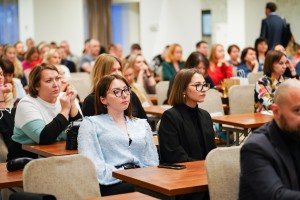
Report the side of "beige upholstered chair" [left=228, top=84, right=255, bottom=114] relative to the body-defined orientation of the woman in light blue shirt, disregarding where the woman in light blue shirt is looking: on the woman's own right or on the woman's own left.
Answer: on the woman's own left

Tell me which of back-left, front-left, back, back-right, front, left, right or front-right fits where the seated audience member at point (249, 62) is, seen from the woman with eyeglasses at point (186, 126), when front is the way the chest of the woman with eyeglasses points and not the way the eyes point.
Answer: back-left

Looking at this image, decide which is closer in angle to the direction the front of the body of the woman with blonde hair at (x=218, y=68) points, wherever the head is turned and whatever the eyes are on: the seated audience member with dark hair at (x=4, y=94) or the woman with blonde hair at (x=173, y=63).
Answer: the seated audience member with dark hair

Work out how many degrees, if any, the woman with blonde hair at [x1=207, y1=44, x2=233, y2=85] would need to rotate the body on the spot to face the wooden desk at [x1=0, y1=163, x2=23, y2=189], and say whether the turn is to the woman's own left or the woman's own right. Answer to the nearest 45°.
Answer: approximately 45° to the woman's own right

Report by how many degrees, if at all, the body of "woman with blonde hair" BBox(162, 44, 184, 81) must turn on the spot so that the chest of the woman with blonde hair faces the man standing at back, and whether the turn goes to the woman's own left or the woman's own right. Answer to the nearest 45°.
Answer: approximately 90° to the woman's own left

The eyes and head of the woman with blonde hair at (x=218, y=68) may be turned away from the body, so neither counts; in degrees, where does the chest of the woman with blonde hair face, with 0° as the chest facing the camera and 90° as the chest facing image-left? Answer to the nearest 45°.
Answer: approximately 315°

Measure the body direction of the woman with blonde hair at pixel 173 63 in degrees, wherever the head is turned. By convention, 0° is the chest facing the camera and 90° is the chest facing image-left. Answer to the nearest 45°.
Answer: approximately 315°
